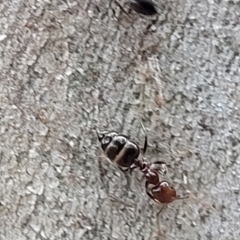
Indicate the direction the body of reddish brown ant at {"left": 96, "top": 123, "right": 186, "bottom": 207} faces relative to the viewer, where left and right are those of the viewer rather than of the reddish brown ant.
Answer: facing the viewer and to the right of the viewer
